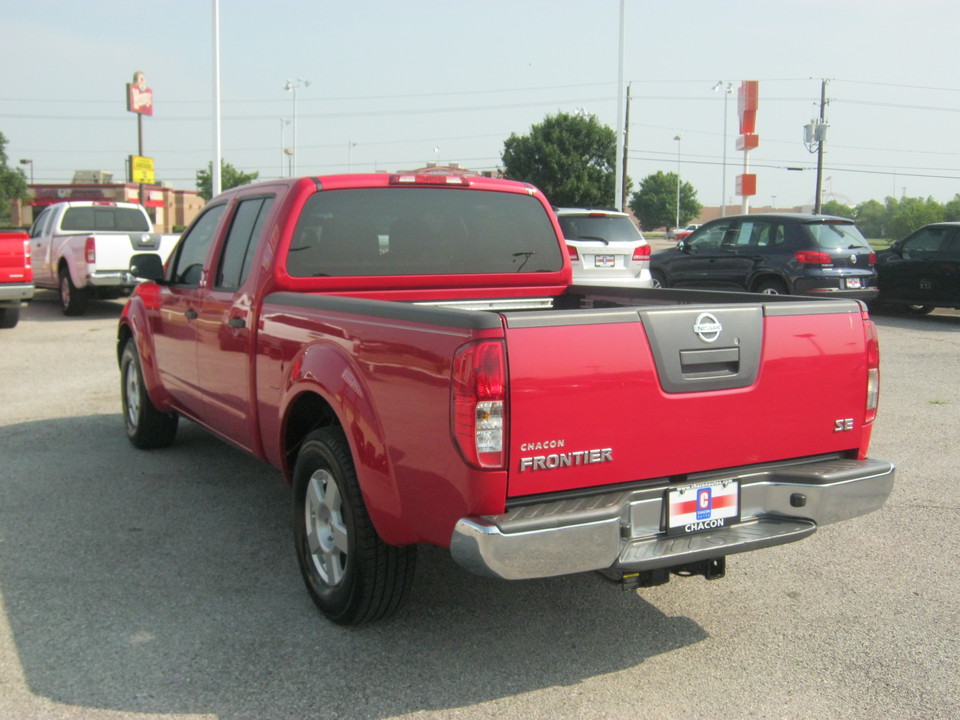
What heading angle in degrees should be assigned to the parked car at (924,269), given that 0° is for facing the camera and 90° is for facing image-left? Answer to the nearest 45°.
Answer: approximately 90°

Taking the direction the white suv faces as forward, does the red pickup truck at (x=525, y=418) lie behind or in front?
behind

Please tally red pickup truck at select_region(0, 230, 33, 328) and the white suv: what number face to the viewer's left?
0

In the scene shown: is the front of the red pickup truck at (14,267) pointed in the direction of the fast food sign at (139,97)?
yes

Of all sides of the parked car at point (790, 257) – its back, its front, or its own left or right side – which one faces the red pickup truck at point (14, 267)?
left

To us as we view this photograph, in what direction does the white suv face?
facing away from the viewer

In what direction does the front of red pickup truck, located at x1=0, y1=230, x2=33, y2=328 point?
away from the camera

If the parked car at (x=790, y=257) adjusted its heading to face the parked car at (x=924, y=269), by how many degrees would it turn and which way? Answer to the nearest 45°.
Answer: approximately 90° to its right

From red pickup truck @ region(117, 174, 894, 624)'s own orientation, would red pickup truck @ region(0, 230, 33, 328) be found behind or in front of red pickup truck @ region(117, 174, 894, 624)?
in front

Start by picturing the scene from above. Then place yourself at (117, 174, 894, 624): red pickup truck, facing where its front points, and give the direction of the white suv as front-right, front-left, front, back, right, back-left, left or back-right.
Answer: front-right

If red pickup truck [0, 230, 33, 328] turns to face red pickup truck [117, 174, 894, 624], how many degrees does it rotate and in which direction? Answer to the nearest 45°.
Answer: approximately 180°

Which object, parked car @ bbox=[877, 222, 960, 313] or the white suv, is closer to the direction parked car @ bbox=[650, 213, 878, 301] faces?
the white suv

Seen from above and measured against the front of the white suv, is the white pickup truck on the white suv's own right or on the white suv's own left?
on the white suv's own left

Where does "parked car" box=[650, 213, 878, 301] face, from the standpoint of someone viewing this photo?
facing away from the viewer and to the left of the viewer

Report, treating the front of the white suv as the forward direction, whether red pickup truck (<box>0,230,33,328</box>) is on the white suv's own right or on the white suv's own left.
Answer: on the white suv's own left
